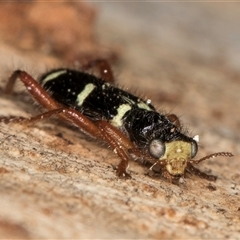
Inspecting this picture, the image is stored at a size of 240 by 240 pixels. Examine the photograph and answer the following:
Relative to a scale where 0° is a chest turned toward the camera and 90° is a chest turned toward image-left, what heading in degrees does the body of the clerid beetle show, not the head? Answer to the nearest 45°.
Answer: approximately 315°
